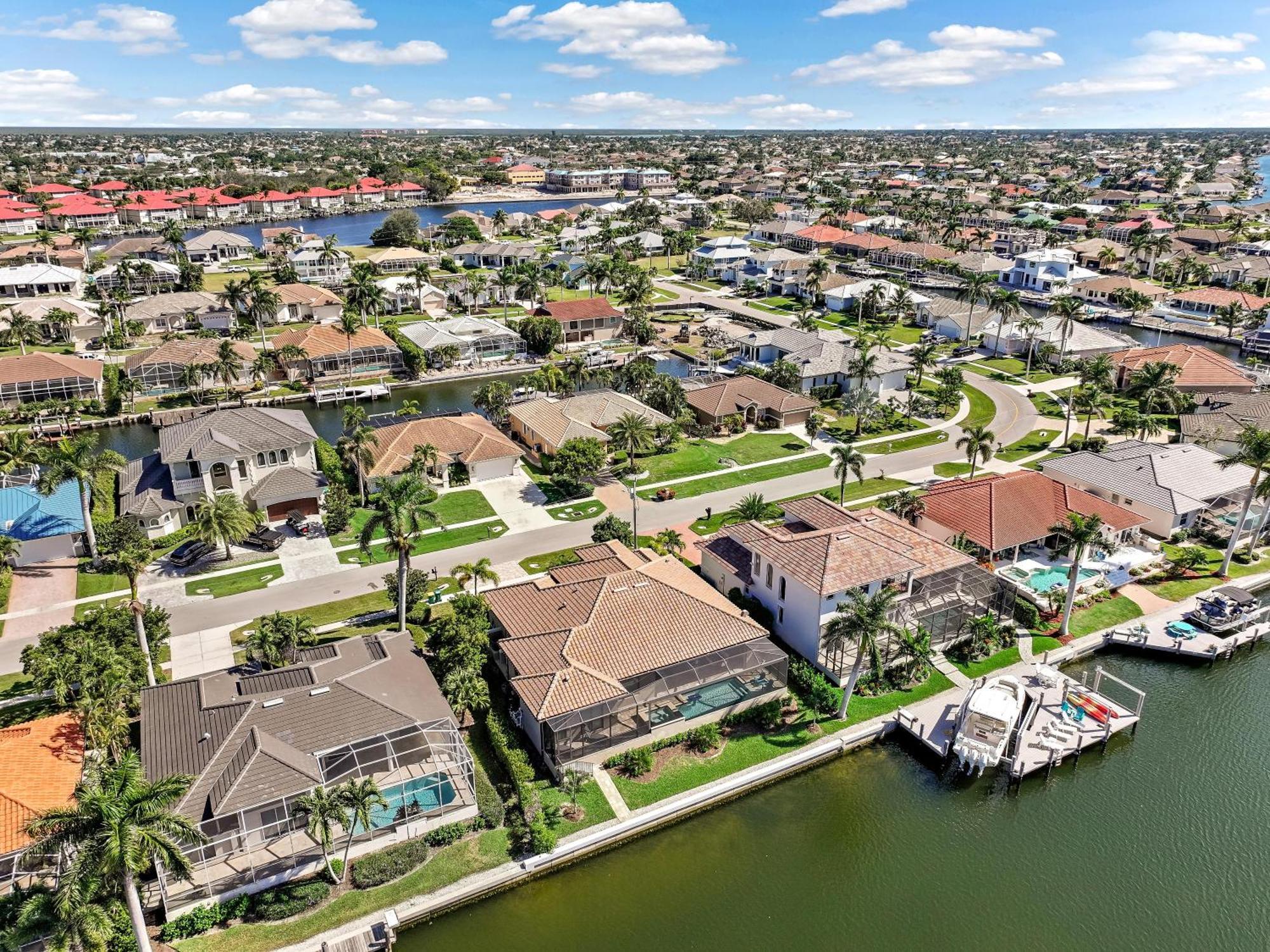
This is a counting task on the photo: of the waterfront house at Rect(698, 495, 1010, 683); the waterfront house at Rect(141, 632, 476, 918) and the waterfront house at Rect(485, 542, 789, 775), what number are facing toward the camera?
0

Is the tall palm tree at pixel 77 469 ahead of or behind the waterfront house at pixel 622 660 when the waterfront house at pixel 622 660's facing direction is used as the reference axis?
ahead

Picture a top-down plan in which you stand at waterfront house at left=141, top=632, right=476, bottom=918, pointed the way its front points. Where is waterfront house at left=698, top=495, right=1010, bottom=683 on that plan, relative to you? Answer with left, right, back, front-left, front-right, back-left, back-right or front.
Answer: right

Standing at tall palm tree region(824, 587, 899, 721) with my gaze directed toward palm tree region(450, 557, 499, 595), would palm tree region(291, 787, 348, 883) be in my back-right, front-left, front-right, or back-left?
front-left

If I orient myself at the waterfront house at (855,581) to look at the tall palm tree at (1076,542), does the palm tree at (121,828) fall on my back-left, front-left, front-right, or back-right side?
back-right

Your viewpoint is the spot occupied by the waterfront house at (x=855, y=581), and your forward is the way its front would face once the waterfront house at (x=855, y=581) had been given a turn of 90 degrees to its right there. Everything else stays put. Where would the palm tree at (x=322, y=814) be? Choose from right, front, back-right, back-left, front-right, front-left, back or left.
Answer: back

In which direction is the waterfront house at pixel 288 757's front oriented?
away from the camera

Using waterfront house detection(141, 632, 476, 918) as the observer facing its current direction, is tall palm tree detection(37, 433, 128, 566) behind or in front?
in front

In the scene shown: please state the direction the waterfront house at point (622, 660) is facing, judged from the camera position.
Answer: facing away from the viewer and to the left of the viewer

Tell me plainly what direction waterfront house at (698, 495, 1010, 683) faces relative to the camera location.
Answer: facing away from the viewer and to the left of the viewer

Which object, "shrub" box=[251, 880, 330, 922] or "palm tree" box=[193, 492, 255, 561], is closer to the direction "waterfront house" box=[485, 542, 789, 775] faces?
the palm tree

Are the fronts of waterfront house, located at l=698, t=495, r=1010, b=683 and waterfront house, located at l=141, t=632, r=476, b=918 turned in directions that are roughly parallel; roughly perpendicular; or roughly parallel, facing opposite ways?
roughly parallel

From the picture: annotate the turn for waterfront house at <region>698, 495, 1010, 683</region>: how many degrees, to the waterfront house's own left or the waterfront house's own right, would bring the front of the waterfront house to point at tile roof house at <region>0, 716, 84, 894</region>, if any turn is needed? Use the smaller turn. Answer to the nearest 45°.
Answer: approximately 90° to the waterfront house's own left

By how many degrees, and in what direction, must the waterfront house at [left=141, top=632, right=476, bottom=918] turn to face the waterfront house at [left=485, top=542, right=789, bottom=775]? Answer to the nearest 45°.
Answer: approximately 90° to its right

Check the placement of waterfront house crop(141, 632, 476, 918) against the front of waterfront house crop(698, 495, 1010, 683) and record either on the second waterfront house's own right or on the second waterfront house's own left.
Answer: on the second waterfront house's own left

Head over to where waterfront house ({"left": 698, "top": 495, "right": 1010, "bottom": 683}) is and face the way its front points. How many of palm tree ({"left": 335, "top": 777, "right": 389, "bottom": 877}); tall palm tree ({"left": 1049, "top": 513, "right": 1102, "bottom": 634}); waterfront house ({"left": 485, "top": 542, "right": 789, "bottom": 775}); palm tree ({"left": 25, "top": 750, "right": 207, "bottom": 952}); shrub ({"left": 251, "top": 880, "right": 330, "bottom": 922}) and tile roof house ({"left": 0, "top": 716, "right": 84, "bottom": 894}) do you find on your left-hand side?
5
